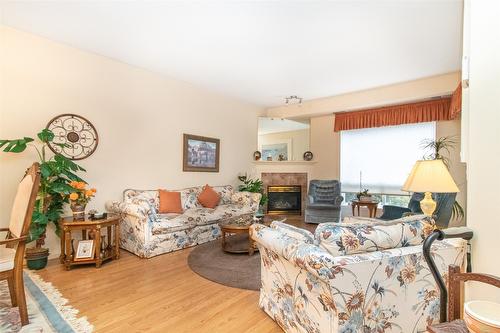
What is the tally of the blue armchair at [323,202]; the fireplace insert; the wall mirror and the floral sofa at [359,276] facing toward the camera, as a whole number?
3

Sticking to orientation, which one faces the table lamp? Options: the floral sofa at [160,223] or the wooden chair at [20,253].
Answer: the floral sofa

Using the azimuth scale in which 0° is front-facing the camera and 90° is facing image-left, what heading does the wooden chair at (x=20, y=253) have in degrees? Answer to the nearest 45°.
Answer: approximately 45°

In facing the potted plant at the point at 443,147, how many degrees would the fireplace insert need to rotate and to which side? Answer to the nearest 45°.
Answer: approximately 45° to its left

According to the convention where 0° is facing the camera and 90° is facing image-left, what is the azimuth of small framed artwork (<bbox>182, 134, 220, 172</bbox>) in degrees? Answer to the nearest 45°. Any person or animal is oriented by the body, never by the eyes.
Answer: approximately 315°

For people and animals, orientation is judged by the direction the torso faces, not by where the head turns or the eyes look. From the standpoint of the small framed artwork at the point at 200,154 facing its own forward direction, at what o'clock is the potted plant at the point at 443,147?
The potted plant is roughly at 11 o'clock from the small framed artwork.

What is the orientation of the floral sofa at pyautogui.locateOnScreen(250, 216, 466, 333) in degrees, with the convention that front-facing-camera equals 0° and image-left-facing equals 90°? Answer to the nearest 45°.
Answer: approximately 135°

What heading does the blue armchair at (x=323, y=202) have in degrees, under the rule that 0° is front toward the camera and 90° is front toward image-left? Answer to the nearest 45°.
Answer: approximately 0°

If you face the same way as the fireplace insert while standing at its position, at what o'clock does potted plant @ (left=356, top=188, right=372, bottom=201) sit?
The potted plant is roughly at 10 o'clock from the fireplace insert.

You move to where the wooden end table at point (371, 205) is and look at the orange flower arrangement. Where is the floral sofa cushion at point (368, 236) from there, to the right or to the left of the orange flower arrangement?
left

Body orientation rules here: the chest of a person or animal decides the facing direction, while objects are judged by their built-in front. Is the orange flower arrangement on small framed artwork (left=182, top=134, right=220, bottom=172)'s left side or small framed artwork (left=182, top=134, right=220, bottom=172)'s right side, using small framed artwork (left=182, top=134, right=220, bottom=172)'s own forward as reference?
on its right

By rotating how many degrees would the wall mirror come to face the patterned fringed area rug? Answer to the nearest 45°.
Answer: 0° — it already faces it
